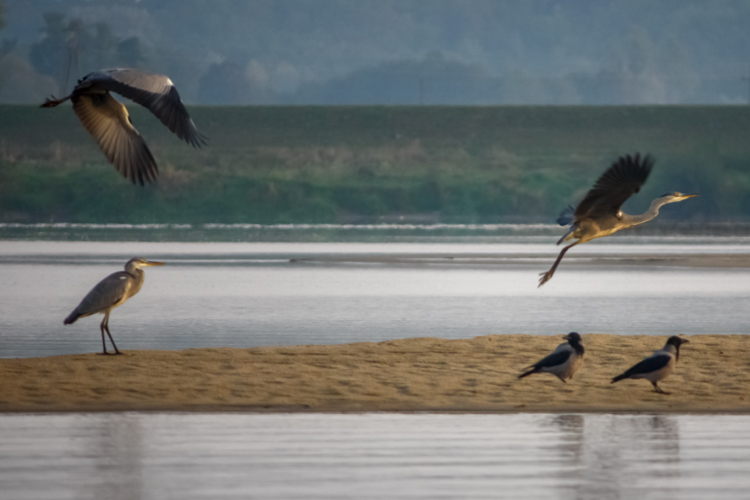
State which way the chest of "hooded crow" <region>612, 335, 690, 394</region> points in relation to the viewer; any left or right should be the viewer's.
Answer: facing to the right of the viewer

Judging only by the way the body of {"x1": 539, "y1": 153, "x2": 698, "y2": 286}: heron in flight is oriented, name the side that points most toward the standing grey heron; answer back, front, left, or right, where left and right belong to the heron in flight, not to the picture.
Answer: back

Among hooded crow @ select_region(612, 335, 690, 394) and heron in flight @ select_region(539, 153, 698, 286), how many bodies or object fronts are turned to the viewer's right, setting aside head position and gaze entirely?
2

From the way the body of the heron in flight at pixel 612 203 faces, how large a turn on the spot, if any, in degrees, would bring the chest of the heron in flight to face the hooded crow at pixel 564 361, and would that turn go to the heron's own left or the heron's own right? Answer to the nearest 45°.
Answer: approximately 90° to the heron's own right

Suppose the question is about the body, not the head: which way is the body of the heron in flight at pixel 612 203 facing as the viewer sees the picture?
to the viewer's right

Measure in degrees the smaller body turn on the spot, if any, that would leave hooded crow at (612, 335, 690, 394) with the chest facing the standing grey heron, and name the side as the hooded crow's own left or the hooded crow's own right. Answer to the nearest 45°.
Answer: approximately 180°

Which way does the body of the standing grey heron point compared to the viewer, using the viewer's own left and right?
facing to the right of the viewer

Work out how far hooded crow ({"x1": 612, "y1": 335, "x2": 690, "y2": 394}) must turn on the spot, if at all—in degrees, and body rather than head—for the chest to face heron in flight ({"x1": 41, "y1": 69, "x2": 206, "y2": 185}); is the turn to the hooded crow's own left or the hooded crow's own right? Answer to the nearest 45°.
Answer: approximately 135° to the hooded crow's own right

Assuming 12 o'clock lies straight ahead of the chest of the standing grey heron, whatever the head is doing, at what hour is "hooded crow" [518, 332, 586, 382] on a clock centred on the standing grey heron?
The hooded crow is roughly at 1 o'clock from the standing grey heron.

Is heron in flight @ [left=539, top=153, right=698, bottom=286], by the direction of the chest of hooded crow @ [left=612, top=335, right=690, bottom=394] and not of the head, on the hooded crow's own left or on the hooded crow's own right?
on the hooded crow's own left

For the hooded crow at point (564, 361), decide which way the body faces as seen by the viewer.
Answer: to the viewer's right
